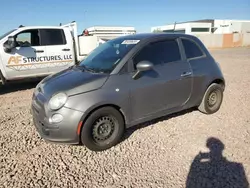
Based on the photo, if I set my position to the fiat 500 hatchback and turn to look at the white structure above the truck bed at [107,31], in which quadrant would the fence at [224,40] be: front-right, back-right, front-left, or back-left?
front-right

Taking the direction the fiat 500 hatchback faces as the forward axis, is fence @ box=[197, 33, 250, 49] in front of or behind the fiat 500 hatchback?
behind

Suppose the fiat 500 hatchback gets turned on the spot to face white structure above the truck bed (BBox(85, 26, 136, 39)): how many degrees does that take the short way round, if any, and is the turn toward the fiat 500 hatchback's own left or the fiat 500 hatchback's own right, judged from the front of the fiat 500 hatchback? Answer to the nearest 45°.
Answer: approximately 135° to the fiat 500 hatchback's own right
